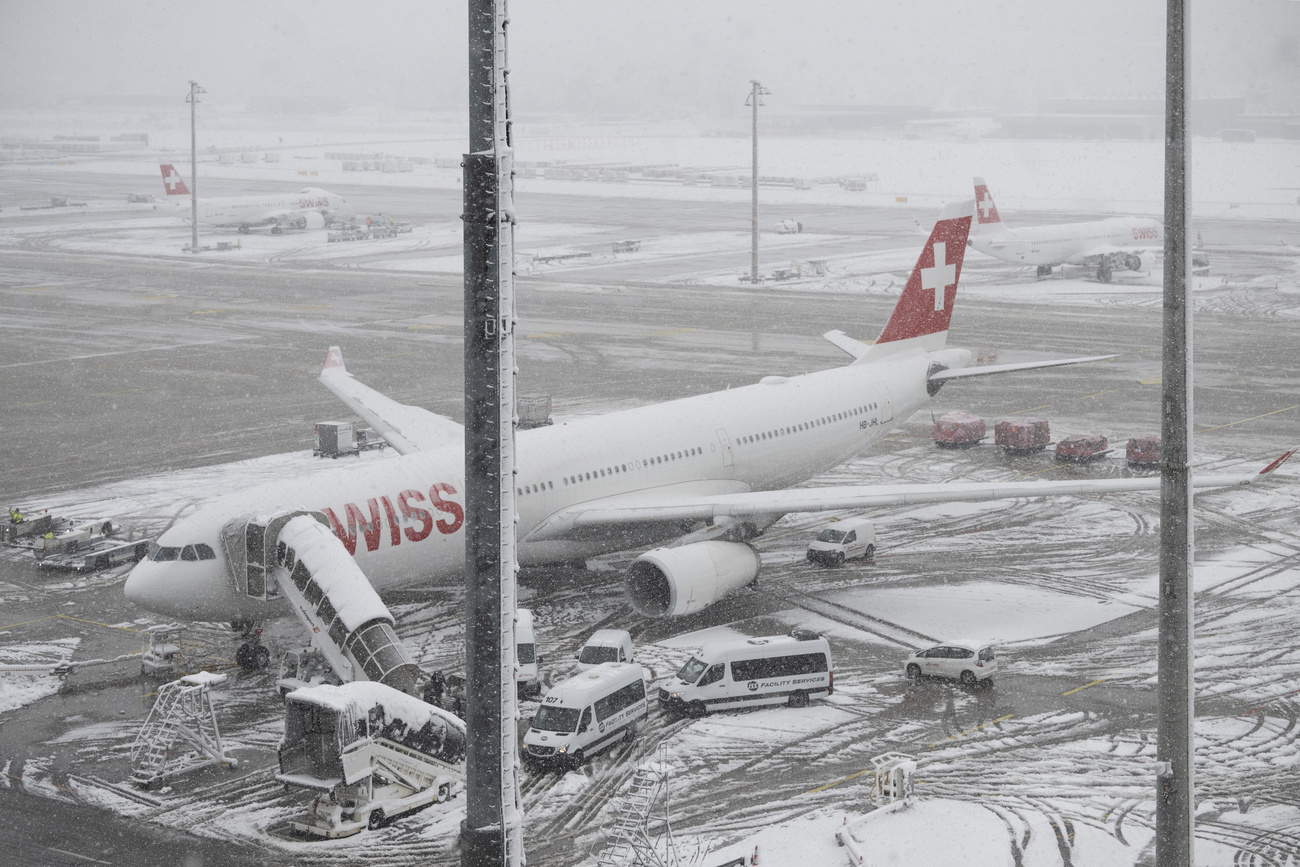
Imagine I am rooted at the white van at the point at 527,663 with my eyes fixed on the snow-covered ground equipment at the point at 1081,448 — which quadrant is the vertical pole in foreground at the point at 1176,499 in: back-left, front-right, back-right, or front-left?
back-right

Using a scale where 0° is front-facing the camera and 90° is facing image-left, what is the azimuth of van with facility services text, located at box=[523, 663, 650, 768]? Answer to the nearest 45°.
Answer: approximately 45°

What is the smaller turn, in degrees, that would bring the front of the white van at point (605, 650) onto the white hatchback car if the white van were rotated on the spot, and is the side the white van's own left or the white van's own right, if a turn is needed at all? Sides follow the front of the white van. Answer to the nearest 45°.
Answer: approximately 135° to the white van's own left

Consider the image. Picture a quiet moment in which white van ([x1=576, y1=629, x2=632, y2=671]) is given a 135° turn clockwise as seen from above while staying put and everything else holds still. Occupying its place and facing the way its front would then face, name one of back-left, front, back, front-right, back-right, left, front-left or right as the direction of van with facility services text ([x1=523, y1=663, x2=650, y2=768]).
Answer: back

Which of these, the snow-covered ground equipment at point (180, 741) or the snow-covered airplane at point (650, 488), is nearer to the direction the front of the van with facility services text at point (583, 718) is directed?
the snow-covered ground equipment

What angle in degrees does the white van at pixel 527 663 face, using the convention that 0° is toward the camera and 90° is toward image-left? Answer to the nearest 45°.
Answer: approximately 0°

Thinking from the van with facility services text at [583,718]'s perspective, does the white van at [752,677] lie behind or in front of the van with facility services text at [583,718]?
behind

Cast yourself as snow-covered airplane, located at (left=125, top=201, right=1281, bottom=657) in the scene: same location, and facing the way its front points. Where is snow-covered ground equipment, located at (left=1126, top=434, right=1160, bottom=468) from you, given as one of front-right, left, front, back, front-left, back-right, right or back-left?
back

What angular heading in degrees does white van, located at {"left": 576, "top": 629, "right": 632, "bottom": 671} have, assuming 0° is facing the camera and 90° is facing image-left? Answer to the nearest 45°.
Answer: approximately 45°

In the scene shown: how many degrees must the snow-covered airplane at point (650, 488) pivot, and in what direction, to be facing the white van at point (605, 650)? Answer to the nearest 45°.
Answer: approximately 45° to its left

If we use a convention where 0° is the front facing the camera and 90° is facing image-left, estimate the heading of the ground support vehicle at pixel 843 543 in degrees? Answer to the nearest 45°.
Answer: approximately 45°

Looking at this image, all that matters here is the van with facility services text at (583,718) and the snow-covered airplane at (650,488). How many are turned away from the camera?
0
